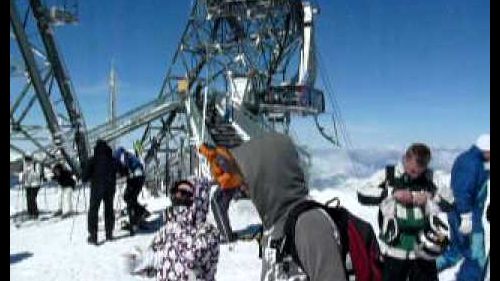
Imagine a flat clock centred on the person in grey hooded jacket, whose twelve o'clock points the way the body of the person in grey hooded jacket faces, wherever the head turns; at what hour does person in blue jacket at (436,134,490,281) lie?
The person in blue jacket is roughly at 4 o'clock from the person in grey hooded jacket.

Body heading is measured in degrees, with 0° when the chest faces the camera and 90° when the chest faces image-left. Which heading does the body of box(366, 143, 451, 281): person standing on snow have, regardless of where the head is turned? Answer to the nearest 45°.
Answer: approximately 0°

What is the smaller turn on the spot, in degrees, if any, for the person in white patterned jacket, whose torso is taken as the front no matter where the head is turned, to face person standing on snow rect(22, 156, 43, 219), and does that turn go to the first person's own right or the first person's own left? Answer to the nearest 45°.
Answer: approximately 135° to the first person's own right
